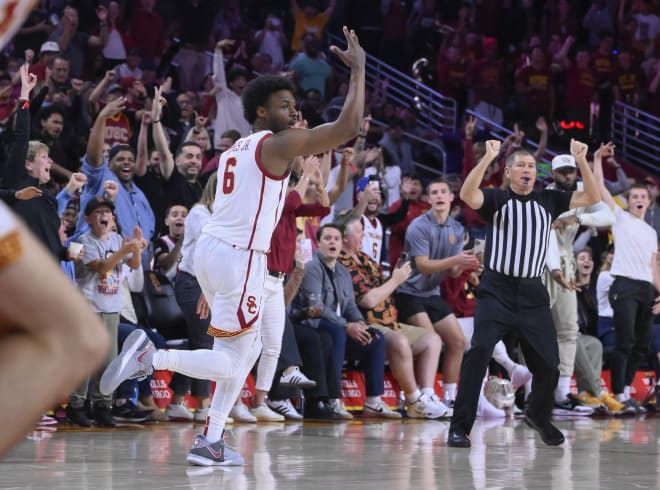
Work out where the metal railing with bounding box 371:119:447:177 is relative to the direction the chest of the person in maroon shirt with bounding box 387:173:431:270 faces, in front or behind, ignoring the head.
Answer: behind

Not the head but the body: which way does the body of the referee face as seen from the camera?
toward the camera

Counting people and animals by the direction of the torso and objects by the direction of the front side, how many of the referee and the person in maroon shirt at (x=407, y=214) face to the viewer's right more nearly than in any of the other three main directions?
0

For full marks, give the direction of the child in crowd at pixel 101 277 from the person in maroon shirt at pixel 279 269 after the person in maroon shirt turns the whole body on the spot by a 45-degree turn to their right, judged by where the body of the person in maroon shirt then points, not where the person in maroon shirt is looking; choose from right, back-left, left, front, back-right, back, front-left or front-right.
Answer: right

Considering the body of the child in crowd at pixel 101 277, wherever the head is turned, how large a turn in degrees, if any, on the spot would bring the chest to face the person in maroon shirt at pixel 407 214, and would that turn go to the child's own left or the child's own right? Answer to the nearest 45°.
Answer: approximately 90° to the child's own left

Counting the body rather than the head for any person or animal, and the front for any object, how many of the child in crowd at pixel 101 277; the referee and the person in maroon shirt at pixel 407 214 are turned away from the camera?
0

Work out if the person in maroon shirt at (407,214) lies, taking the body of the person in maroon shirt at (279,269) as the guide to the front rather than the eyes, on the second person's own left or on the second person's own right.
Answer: on the second person's own left

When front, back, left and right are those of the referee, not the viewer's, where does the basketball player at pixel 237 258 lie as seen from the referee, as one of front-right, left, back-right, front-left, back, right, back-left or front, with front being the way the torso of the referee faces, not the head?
front-right
